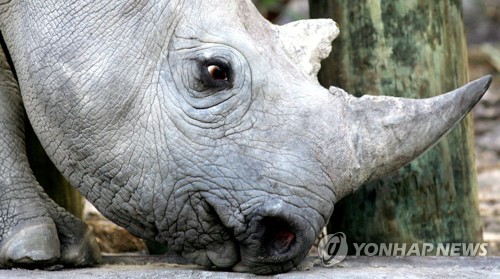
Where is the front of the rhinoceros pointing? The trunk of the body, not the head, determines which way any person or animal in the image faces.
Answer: to the viewer's right

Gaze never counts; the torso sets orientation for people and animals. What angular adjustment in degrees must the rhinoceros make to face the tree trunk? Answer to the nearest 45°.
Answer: approximately 45° to its left
